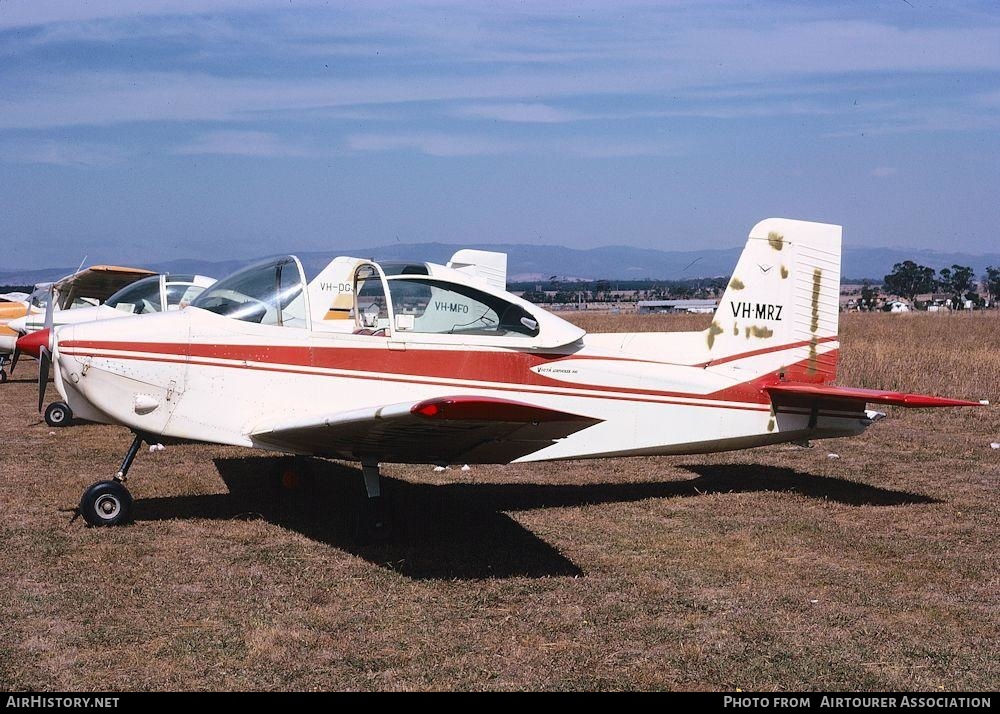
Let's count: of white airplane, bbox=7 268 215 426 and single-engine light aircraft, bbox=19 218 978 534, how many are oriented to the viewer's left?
2

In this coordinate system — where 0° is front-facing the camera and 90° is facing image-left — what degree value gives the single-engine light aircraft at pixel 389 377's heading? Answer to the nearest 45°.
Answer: approximately 90°

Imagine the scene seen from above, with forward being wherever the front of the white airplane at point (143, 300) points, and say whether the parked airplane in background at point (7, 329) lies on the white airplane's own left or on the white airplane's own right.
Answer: on the white airplane's own right

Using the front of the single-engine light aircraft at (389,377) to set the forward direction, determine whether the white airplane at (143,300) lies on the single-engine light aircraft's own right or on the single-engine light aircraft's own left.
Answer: on the single-engine light aircraft's own right

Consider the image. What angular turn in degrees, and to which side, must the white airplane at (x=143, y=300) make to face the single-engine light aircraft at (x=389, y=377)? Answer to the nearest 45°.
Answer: approximately 90° to its left

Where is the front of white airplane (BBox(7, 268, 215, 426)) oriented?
to the viewer's left

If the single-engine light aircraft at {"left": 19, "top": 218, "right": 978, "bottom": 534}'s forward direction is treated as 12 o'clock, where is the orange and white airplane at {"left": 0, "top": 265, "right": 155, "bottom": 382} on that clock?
The orange and white airplane is roughly at 2 o'clock from the single-engine light aircraft.

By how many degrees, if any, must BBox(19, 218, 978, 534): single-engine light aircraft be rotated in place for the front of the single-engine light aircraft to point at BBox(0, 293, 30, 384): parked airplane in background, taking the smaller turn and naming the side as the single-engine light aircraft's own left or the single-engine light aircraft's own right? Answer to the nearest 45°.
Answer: approximately 45° to the single-engine light aircraft's own right
